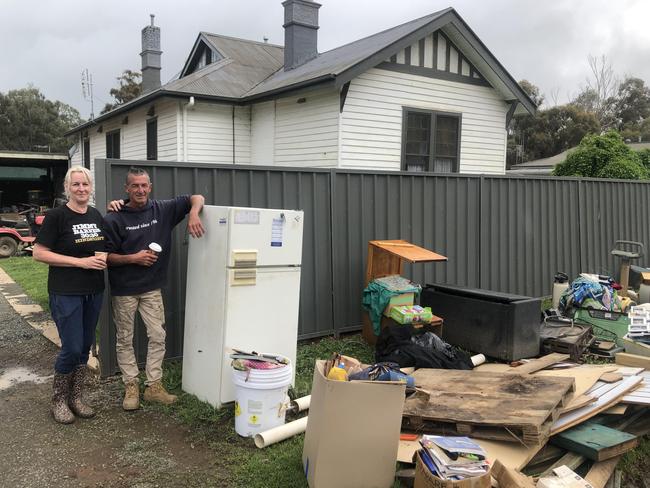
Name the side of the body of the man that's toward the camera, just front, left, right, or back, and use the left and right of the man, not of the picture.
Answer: front

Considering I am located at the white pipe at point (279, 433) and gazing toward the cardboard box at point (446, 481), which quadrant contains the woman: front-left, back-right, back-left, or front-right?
back-right

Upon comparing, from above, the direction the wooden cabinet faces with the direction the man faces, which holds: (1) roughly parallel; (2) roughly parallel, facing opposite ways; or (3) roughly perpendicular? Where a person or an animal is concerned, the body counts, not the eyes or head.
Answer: roughly parallel

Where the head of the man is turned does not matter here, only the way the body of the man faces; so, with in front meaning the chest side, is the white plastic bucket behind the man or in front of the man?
in front

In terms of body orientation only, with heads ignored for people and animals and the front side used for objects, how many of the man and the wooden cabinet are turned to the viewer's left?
0

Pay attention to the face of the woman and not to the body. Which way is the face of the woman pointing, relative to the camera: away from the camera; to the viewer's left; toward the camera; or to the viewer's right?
toward the camera

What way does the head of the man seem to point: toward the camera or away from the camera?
toward the camera

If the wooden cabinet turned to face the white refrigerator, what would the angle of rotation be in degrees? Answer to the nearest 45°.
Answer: approximately 90° to its right

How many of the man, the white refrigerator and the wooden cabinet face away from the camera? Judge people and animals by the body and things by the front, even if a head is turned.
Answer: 0

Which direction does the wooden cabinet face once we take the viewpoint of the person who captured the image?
facing the viewer and to the right of the viewer

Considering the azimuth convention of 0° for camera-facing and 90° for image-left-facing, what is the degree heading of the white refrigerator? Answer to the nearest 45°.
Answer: approximately 315°

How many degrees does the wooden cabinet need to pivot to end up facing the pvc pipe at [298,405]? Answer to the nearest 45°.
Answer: approximately 45° to its right

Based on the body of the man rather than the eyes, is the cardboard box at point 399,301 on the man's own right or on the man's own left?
on the man's own left
